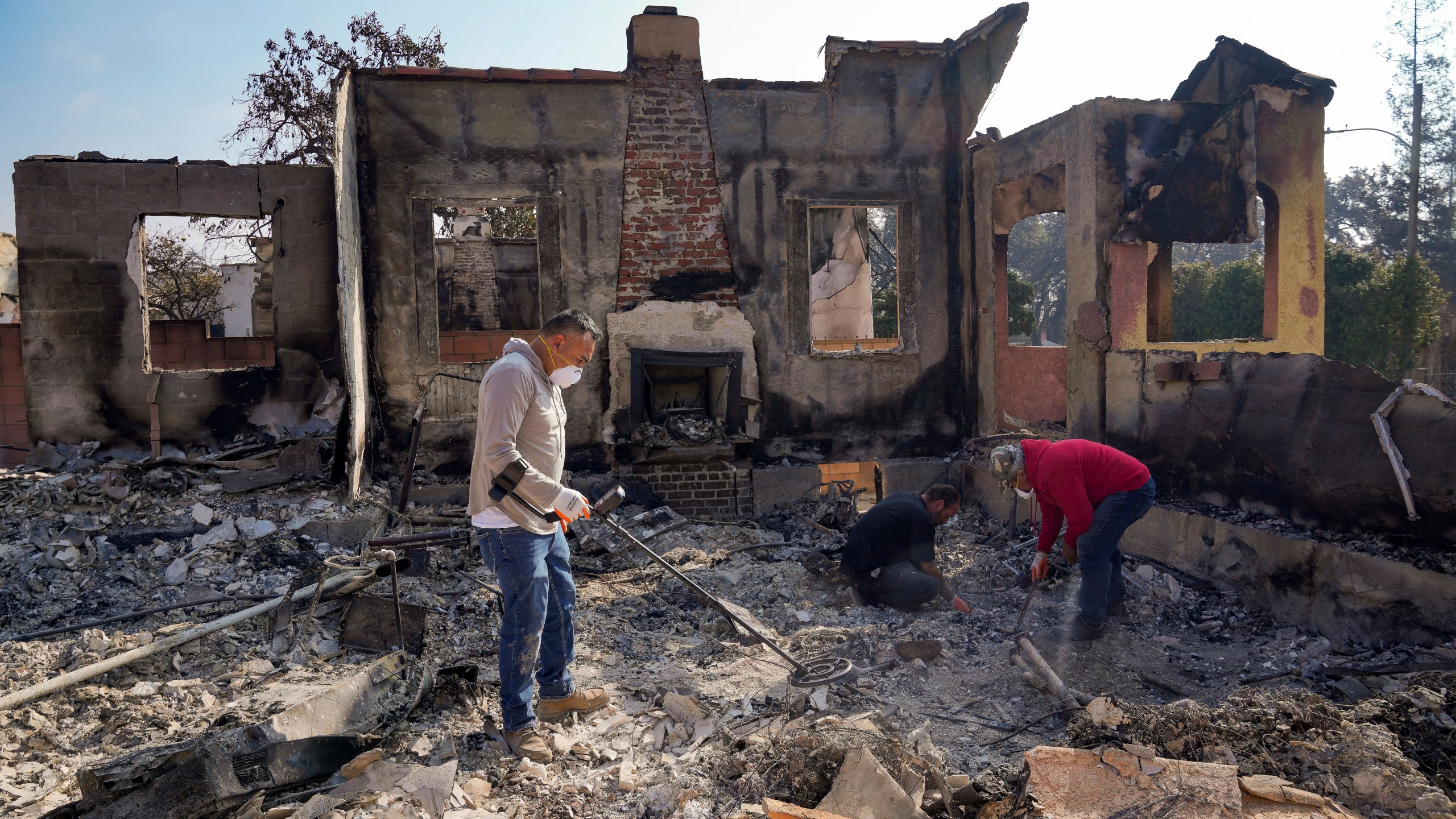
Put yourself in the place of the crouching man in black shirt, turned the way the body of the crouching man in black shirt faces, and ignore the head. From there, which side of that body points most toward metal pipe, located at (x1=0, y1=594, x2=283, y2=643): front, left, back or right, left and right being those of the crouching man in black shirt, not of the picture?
back

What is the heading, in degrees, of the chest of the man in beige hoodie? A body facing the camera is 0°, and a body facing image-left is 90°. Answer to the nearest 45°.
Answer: approximately 270°

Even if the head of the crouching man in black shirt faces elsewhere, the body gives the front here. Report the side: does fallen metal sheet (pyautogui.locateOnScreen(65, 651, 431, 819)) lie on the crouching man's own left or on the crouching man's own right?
on the crouching man's own right

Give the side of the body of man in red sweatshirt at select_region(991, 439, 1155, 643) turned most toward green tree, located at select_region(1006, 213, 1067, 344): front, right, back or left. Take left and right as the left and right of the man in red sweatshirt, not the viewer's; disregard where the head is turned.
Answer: right

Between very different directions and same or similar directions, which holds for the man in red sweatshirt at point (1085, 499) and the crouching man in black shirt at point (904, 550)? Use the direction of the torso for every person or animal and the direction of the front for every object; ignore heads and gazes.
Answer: very different directions

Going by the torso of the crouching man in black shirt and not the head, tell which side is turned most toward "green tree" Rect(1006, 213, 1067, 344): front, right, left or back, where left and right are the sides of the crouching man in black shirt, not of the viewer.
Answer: left

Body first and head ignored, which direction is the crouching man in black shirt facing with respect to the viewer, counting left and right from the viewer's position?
facing to the right of the viewer

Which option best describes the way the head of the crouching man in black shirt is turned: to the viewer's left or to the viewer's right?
to the viewer's right

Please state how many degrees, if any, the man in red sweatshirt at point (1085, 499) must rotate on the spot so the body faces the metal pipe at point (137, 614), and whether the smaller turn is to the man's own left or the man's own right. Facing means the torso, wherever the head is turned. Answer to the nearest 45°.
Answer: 0° — they already face it

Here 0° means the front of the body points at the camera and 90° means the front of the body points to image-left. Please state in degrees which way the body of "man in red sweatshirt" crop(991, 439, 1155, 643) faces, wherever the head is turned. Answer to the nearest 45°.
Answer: approximately 90°

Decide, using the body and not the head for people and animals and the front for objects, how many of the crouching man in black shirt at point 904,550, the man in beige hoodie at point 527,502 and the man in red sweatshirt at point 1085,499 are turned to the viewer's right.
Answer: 2

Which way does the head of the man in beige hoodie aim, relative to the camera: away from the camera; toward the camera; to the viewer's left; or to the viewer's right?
to the viewer's right
